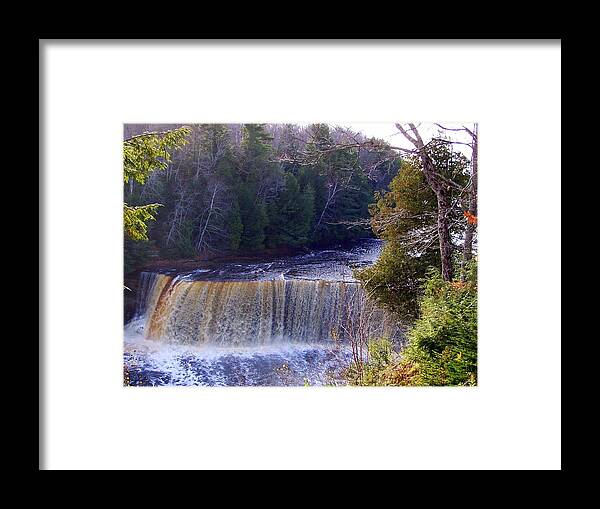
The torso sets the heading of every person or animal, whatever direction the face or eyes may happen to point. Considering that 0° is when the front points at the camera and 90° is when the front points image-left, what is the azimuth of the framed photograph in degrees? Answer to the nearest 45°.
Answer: approximately 0°
